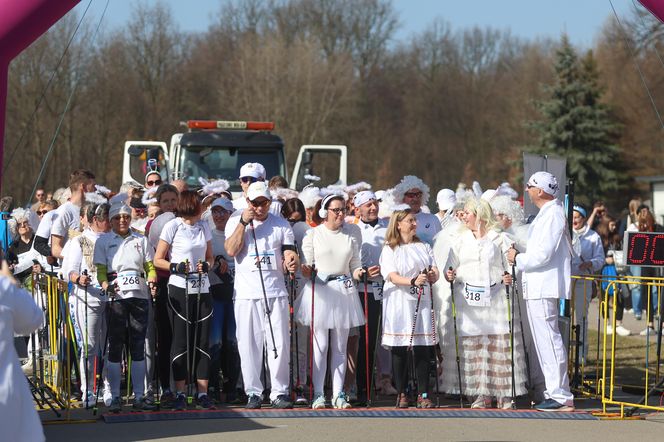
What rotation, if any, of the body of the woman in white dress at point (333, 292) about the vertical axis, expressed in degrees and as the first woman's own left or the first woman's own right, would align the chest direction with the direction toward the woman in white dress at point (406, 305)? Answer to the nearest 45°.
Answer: approximately 90° to the first woman's own left

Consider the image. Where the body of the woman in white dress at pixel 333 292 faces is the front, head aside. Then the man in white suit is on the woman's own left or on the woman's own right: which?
on the woman's own left

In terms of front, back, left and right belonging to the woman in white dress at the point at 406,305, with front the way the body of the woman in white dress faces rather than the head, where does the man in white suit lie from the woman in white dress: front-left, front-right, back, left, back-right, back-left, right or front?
front-left

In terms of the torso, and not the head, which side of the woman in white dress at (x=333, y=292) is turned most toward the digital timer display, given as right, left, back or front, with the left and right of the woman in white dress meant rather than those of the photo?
left

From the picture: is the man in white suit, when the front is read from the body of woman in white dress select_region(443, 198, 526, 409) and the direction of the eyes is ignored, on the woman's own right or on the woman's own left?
on the woman's own left

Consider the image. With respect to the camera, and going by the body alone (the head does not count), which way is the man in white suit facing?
to the viewer's left

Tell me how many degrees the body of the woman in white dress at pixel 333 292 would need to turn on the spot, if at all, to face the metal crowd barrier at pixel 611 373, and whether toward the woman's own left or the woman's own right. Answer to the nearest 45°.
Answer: approximately 90° to the woman's own left

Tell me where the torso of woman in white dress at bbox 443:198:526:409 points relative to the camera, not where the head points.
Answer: toward the camera

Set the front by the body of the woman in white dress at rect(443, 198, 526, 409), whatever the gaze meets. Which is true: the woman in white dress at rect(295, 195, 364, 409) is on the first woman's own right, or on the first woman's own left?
on the first woman's own right

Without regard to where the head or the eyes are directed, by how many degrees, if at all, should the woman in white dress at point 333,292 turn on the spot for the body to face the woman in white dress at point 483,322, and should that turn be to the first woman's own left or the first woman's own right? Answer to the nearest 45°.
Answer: approximately 90° to the first woman's own left

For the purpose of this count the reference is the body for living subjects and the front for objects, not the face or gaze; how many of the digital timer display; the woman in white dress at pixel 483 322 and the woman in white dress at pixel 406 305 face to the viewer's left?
0

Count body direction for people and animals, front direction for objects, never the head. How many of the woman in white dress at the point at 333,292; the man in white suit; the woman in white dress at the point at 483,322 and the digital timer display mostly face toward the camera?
3

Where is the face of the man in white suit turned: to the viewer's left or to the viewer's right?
to the viewer's left

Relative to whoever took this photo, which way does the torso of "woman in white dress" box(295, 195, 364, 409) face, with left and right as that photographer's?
facing the viewer
